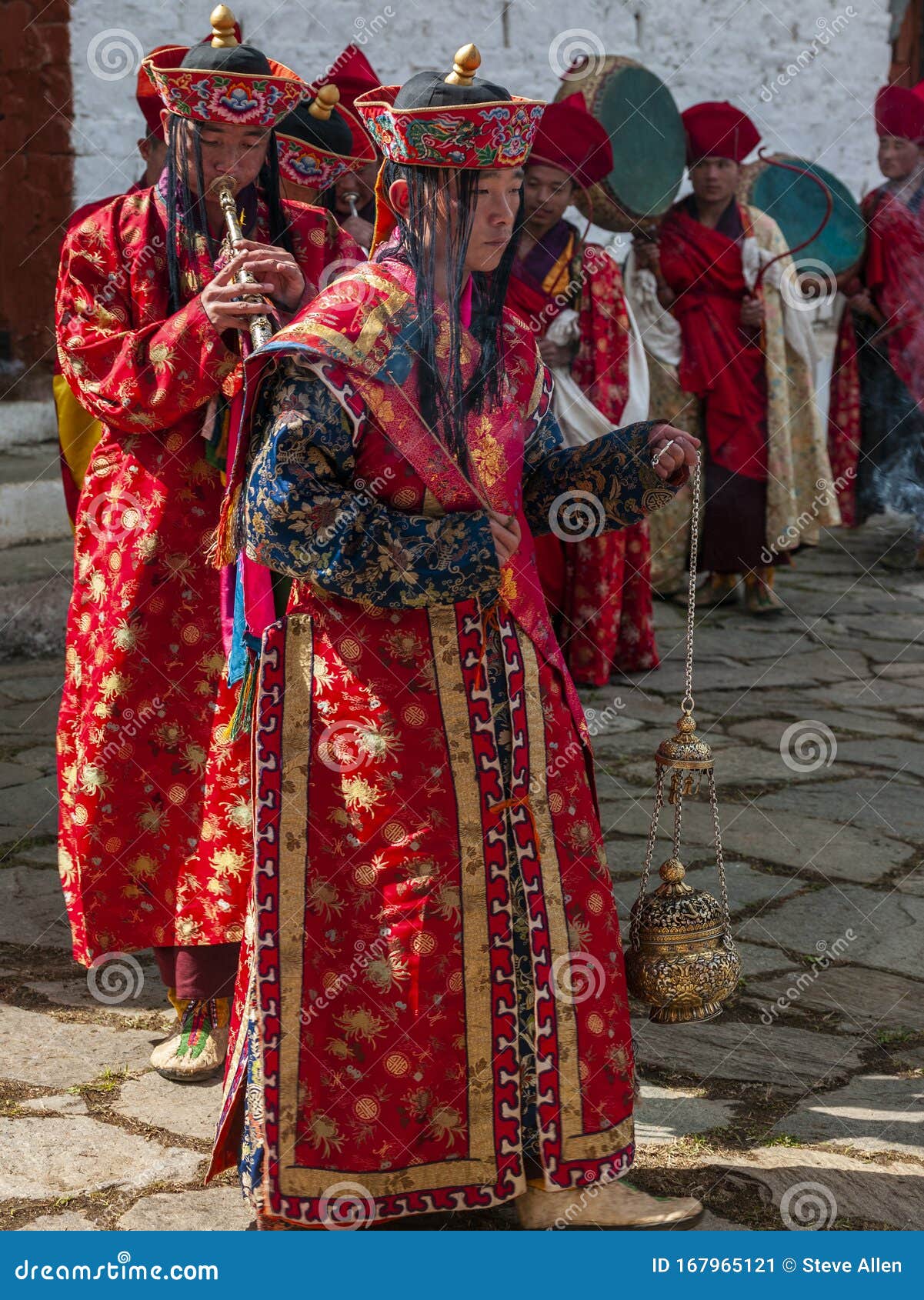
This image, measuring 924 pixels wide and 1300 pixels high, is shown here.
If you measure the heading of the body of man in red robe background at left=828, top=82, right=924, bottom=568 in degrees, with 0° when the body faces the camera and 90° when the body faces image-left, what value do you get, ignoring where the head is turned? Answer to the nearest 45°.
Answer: approximately 45°

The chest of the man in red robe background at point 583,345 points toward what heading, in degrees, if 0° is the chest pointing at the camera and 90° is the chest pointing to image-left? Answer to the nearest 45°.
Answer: approximately 45°

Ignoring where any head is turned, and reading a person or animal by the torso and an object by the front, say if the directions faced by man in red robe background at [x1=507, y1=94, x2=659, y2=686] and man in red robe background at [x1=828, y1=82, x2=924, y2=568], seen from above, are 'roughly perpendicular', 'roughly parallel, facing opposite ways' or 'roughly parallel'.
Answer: roughly parallel

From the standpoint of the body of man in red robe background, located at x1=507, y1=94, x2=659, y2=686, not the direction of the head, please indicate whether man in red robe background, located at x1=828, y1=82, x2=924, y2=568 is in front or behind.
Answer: behind

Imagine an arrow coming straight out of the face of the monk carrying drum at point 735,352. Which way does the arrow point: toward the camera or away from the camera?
toward the camera

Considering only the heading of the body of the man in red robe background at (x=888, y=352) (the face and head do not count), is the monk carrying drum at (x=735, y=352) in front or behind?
in front

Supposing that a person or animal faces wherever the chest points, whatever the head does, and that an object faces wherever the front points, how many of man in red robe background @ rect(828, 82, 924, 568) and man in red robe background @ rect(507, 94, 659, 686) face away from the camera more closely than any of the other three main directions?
0

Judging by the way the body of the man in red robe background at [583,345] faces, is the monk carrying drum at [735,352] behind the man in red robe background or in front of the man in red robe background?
behind
